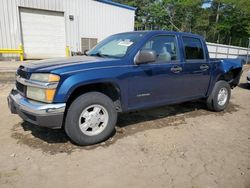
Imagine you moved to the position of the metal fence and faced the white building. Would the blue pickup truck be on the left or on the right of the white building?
left

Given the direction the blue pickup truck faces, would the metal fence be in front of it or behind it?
behind

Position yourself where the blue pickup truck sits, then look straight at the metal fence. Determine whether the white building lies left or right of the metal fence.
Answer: left

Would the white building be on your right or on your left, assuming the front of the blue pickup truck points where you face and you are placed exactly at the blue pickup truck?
on your right
